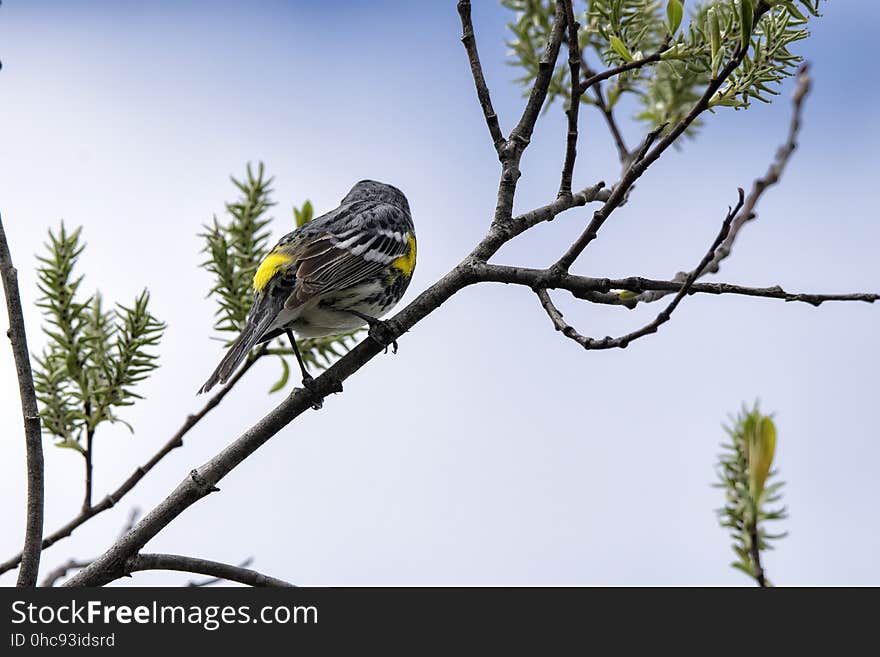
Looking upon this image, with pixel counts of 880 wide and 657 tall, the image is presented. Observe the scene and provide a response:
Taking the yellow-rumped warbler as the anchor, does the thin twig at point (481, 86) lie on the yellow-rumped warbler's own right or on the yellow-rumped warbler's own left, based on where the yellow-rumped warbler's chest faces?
on the yellow-rumped warbler's own right

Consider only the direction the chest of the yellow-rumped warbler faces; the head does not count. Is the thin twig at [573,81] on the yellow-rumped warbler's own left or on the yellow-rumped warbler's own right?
on the yellow-rumped warbler's own right

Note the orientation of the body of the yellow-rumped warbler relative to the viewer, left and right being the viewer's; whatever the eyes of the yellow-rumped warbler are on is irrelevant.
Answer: facing away from the viewer and to the right of the viewer

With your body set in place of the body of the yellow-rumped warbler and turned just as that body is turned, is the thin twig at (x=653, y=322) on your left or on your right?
on your right
